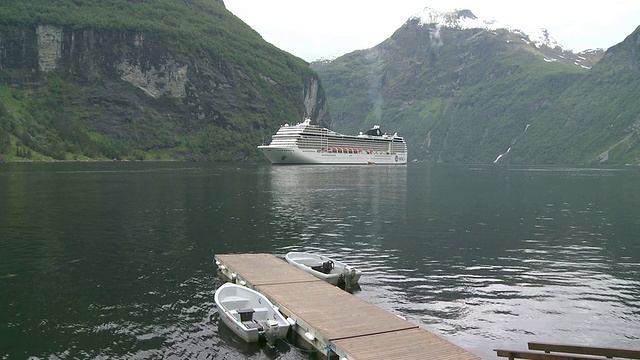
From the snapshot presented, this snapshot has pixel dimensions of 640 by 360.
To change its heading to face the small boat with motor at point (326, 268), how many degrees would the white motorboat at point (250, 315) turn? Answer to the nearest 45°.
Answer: approximately 90° to its right

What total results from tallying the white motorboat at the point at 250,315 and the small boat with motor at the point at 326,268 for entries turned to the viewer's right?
0

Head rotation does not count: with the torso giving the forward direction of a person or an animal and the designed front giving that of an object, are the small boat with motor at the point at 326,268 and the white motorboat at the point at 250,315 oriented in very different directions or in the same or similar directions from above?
same or similar directions

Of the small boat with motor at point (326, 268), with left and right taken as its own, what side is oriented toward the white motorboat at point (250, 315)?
left

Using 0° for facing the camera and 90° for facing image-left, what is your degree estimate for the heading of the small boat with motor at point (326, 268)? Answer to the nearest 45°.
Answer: approximately 135°

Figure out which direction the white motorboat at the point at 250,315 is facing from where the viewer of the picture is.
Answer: facing away from the viewer and to the left of the viewer
